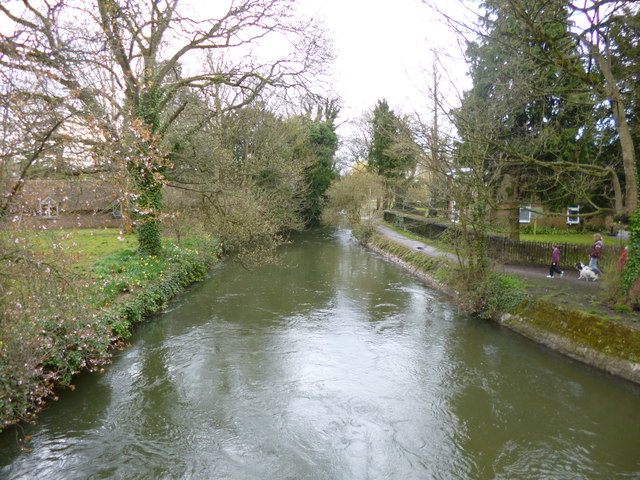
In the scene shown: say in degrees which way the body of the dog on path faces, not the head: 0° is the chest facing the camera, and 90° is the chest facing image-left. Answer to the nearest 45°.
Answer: approximately 90°

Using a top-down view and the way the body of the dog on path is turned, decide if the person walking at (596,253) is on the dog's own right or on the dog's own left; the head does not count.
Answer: on the dog's own right

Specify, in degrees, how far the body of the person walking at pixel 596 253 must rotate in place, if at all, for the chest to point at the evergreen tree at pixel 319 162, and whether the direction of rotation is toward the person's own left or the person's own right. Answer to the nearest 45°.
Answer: approximately 45° to the person's own right

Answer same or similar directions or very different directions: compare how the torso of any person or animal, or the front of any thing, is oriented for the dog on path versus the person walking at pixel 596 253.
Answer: same or similar directions

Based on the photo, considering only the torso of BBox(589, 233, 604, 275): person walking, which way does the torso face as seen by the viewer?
to the viewer's left

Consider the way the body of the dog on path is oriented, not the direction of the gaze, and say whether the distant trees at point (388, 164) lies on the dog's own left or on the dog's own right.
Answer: on the dog's own right

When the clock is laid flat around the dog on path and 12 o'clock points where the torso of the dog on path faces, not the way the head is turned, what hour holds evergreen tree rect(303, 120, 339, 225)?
The evergreen tree is roughly at 1 o'clock from the dog on path.
